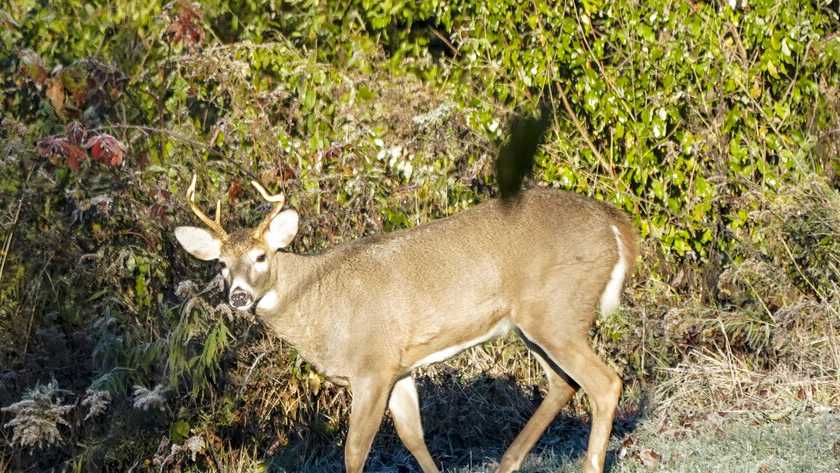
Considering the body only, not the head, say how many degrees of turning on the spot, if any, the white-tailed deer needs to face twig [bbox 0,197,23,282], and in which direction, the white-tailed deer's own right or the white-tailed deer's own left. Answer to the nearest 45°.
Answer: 0° — it already faces it

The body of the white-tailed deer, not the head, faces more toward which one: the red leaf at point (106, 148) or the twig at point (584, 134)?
the red leaf

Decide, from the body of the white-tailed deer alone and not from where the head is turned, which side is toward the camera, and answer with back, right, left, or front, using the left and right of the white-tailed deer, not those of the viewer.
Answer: left

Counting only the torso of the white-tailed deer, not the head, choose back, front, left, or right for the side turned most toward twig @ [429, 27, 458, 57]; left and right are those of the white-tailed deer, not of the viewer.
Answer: right

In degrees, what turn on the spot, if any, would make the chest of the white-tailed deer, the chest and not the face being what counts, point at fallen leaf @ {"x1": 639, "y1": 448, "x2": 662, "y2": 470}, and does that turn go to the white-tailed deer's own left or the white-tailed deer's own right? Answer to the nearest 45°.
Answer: approximately 180°

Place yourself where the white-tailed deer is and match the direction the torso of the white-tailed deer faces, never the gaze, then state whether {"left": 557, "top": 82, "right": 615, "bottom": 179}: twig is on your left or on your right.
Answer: on your right

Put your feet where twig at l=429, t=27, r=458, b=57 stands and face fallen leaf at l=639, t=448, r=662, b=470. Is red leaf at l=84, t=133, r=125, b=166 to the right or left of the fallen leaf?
right

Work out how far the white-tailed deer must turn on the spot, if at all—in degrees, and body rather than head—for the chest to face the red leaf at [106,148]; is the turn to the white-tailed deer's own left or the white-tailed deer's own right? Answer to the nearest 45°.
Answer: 0° — it already faces it
